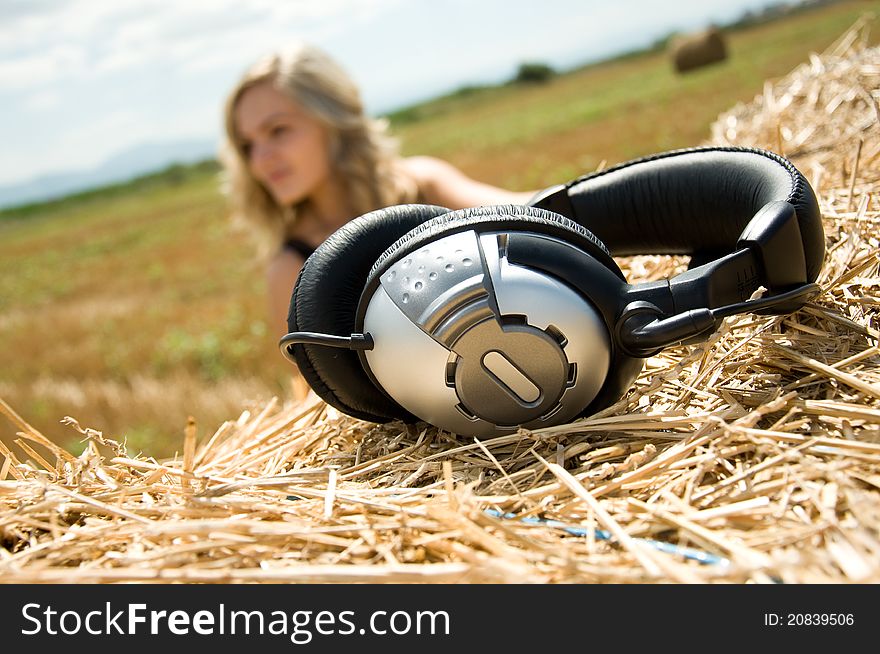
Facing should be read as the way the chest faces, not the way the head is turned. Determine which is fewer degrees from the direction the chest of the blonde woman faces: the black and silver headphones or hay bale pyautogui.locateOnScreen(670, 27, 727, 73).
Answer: the black and silver headphones

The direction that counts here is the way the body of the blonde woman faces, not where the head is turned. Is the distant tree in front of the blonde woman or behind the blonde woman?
behind

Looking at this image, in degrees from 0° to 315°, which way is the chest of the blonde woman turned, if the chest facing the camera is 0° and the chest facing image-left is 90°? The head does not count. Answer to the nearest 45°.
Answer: approximately 45°

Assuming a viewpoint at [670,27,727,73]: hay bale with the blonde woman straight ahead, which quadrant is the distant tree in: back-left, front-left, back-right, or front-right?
back-right

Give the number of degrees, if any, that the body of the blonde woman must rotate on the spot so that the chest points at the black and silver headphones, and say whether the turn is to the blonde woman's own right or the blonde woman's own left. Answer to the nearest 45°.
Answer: approximately 45° to the blonde woman's own left

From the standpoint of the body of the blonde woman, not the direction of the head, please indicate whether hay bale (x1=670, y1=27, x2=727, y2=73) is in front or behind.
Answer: behind
